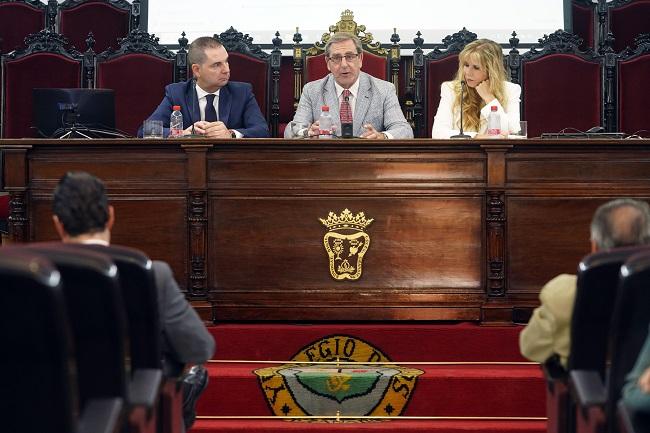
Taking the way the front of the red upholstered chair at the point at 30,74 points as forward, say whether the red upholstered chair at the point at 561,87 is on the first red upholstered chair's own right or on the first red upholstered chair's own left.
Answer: on the first red upholstered chair's own left

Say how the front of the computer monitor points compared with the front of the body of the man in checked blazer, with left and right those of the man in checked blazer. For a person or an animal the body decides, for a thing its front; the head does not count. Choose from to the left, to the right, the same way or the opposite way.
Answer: the opposite way

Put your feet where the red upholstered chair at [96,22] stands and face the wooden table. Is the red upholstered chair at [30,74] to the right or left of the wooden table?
right

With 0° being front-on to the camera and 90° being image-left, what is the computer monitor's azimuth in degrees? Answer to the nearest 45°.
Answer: approximately 180°

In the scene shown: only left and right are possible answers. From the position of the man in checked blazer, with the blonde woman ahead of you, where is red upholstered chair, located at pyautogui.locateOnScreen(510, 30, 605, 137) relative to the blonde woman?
left

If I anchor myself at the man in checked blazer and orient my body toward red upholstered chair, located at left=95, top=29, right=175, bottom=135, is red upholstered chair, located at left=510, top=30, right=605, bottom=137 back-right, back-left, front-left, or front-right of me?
back-right

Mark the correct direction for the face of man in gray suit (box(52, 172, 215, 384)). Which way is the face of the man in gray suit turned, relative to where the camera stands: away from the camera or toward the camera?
away from the camera

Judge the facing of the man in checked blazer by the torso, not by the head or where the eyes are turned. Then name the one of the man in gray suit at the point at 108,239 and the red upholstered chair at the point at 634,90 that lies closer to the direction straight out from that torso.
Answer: the man in gray suit

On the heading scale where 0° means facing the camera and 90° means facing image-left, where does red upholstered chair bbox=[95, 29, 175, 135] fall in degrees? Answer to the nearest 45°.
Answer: approximately 0°

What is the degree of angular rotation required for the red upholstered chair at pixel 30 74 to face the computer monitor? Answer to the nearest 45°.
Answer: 0° — it already faces it

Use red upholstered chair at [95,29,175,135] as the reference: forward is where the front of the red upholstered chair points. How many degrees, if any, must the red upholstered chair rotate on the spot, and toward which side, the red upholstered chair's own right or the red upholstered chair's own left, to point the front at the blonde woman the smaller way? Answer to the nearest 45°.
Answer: approximately 45° to the red upholstered chair's own left

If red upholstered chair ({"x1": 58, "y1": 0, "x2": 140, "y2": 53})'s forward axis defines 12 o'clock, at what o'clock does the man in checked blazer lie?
The man in checked blazer is roughly at 11 o'clock from the red upholstered chair.
